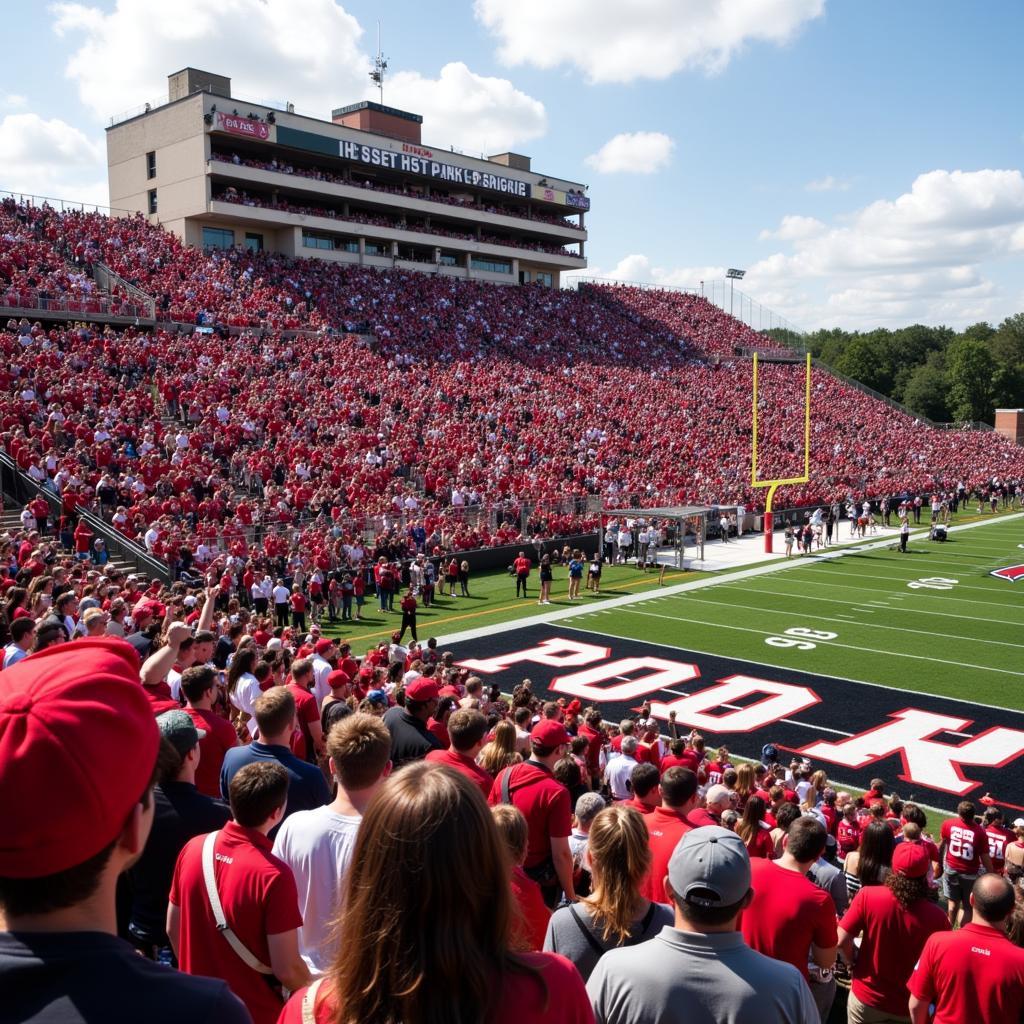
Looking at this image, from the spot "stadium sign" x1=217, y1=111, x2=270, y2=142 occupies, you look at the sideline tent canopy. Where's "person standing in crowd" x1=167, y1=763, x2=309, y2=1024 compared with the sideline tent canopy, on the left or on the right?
right

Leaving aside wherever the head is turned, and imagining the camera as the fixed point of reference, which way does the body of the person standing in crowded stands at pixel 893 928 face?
away from the camera

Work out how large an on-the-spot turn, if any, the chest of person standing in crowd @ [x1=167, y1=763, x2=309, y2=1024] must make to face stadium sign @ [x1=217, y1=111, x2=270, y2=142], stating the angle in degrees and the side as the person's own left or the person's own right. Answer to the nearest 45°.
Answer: approximately 45° to the person's own left

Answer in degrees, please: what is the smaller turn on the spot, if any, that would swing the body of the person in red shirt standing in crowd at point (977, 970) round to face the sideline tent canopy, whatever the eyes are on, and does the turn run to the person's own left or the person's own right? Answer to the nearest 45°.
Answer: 0° — they already face it

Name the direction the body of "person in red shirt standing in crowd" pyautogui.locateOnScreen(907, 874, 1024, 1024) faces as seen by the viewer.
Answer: away from the camera

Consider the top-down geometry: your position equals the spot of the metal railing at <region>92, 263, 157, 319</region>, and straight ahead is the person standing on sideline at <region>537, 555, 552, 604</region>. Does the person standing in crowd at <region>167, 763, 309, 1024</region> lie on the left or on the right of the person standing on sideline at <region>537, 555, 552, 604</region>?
right
